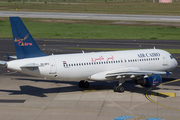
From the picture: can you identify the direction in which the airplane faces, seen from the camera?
facing away from the viewer and to the right of the viewer
